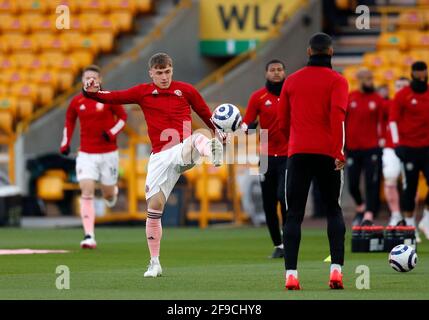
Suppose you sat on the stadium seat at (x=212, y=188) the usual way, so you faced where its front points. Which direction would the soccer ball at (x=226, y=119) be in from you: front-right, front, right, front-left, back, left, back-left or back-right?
front

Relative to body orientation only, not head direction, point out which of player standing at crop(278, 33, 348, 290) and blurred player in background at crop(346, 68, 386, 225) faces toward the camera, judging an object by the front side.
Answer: the blurred player in background

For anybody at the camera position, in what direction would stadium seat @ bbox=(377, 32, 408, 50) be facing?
facing the viewer

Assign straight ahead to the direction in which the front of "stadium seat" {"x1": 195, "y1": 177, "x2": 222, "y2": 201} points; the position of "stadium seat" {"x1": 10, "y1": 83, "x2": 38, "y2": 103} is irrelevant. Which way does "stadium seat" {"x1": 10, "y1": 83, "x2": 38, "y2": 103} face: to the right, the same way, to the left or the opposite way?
the same way

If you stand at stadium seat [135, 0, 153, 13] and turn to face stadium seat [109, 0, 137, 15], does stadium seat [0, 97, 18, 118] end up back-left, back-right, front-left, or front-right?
front-left

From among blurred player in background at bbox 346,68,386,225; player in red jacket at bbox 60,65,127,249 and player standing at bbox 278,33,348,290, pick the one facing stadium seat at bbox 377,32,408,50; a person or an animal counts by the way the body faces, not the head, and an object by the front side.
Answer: the player standing

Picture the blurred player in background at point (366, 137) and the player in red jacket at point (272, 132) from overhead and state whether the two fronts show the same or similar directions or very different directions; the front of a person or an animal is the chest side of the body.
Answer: same or similar directions

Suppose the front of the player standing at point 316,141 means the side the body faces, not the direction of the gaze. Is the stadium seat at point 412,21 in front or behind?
in front

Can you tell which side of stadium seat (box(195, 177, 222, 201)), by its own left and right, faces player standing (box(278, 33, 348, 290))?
front

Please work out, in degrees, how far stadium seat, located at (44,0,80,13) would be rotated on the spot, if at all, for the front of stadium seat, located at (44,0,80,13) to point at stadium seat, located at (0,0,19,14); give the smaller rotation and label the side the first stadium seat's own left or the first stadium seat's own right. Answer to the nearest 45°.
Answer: approximately 135° to the first stadium seat's own right

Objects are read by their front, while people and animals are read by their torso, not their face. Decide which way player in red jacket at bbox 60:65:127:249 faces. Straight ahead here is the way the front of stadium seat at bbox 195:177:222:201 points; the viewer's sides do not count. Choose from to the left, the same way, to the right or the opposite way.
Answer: the same way

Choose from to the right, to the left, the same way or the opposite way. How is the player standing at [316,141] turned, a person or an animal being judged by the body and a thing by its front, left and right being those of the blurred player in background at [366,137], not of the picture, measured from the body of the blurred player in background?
the opposite way

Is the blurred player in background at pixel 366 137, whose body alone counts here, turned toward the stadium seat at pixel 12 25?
no

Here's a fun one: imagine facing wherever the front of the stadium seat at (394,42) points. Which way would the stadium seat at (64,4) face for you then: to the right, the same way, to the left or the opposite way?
the same way

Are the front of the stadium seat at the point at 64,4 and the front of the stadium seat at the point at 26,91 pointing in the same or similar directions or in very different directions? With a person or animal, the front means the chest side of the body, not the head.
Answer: same or similar directions

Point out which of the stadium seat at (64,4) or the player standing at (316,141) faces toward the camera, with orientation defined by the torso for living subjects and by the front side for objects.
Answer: the stadium seat

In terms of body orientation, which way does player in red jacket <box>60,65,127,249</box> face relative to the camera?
toward the camera

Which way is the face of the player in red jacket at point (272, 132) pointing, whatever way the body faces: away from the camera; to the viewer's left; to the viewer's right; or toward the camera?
toward the camera
